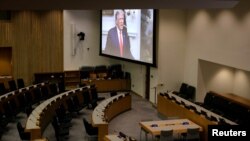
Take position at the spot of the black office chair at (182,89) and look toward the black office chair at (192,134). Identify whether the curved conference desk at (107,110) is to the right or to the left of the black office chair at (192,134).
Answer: right

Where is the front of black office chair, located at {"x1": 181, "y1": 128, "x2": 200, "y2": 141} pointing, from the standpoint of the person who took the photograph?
facing away from the viewer and to the left of the viewer

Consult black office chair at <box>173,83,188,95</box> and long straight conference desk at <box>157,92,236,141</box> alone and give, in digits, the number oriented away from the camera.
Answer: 0

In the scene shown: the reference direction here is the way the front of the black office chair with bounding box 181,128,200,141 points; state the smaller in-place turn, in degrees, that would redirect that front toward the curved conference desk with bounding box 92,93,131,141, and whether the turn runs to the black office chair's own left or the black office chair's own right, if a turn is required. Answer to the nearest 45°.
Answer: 0° — it already faces it

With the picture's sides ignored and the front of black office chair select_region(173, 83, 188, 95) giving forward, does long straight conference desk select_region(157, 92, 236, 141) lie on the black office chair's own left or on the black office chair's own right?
on the black office chair's own left

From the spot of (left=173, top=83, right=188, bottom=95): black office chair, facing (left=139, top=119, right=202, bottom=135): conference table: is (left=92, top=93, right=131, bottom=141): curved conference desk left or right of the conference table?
right
